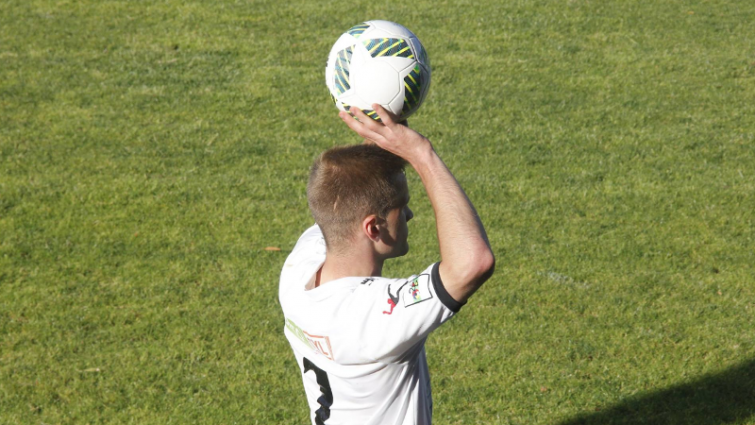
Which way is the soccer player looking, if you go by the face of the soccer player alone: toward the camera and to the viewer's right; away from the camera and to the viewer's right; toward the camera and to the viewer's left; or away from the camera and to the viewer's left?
away from the camera and to the viewer's right

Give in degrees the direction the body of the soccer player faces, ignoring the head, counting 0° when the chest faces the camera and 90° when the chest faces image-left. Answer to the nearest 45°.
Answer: approximately 225°
